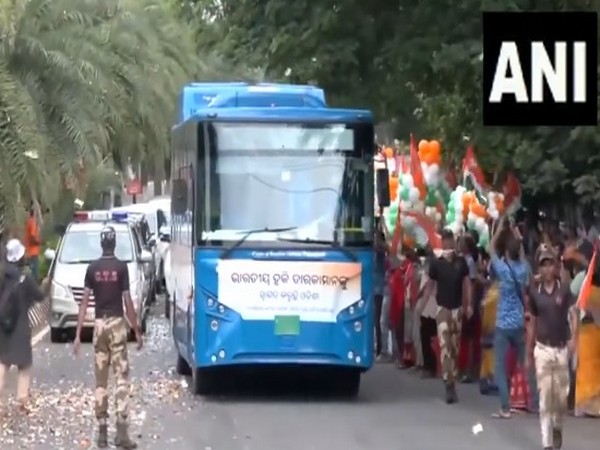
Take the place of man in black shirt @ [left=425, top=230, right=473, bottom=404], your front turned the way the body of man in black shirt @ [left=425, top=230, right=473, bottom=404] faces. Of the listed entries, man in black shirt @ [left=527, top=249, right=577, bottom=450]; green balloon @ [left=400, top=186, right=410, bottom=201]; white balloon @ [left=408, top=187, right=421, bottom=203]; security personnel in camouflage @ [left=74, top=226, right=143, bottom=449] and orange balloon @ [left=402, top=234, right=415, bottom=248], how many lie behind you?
3

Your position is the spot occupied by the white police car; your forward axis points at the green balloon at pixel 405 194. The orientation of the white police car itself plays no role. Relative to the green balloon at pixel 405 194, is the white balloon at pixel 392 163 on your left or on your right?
left

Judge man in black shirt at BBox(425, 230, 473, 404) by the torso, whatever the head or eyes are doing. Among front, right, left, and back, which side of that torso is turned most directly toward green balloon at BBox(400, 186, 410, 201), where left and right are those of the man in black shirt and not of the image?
back

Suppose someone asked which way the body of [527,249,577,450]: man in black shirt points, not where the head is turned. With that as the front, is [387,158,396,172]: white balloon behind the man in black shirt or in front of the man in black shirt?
behind

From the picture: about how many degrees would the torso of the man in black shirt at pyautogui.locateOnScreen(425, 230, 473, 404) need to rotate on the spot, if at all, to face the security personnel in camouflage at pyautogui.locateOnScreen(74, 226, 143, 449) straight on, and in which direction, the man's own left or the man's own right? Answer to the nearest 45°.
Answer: approximately 45° to the man's own right

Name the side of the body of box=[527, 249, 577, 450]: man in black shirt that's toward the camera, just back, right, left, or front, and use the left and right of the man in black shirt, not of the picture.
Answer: front

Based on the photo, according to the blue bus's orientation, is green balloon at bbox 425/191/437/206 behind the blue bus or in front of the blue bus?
behind

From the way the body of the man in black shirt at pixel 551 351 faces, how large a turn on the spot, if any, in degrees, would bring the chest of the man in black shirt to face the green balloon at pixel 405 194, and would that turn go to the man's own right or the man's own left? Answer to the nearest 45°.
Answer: approximately 180°

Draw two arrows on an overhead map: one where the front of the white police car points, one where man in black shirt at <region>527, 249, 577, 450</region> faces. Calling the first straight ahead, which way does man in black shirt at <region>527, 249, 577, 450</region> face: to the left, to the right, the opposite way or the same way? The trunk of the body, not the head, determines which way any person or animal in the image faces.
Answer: the same way

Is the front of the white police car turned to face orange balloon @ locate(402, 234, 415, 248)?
no

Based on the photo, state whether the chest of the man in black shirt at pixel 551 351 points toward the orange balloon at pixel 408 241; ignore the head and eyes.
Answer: no

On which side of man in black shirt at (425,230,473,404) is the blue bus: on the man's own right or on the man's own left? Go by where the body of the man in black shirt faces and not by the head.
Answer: on the man's own right

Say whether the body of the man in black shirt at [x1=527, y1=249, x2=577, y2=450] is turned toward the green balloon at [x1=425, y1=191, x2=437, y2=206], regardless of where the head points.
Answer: no

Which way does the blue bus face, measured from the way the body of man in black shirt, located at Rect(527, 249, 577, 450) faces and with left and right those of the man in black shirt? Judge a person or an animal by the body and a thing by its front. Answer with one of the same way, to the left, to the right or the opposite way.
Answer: the same way

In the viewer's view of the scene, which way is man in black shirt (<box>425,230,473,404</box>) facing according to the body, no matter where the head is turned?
toward the camera

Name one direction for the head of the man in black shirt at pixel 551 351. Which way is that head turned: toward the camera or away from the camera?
toward the camera
